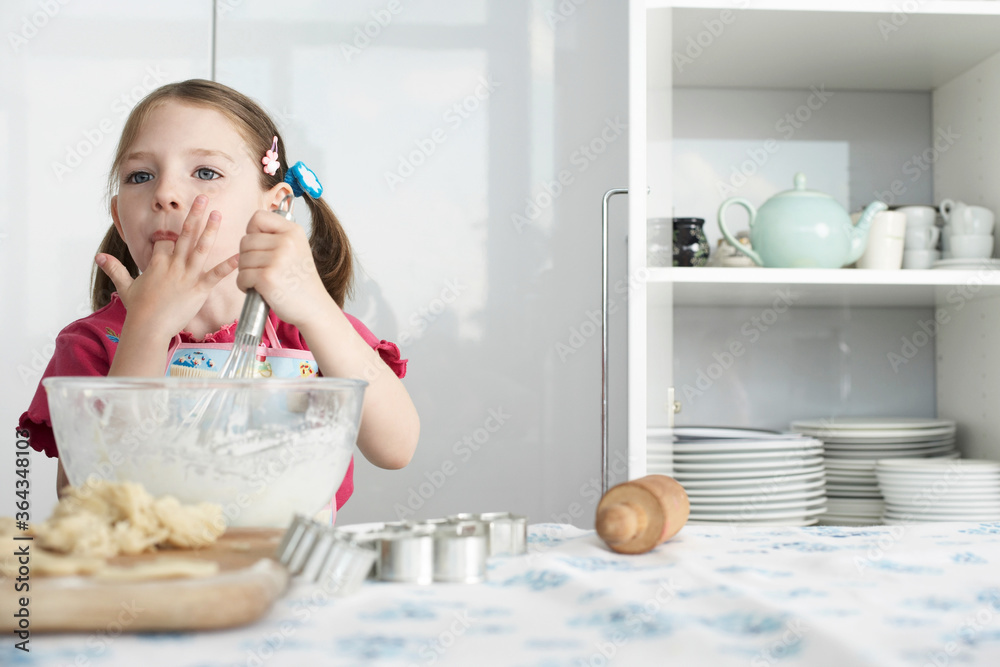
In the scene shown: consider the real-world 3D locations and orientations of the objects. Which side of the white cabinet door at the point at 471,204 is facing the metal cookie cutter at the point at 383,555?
front

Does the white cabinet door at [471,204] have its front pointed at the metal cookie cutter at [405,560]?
yes

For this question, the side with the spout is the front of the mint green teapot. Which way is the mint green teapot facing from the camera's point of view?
to the viewer's right

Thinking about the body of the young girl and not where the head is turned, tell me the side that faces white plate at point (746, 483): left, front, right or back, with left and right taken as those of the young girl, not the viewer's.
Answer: left

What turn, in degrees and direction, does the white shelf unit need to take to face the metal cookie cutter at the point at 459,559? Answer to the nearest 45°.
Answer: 0° — it already faces it

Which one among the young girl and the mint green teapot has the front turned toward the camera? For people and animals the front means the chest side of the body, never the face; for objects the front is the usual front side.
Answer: the young girl

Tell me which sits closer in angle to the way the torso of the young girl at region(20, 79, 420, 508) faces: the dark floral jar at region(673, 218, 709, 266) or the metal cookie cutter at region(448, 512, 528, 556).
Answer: the metal cookie cutter

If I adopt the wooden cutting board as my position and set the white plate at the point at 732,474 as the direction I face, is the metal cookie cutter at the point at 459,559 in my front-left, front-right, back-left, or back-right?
front-right

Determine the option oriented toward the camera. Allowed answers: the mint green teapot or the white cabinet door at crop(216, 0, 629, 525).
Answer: the white cabinet door

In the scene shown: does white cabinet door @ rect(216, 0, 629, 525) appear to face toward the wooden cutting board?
yes

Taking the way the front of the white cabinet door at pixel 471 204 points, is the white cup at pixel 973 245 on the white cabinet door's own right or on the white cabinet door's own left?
on the white cabinet door's own left

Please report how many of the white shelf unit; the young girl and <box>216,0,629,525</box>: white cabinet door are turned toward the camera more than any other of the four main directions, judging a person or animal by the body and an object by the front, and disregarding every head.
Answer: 3

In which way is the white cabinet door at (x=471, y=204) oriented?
toward the camera

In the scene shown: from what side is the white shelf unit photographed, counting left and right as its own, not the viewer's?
front

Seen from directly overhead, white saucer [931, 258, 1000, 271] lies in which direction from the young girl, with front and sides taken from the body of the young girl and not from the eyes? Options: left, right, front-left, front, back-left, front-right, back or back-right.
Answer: left

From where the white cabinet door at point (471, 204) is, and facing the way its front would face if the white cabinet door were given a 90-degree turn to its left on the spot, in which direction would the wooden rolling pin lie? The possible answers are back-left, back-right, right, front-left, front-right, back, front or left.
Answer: right
